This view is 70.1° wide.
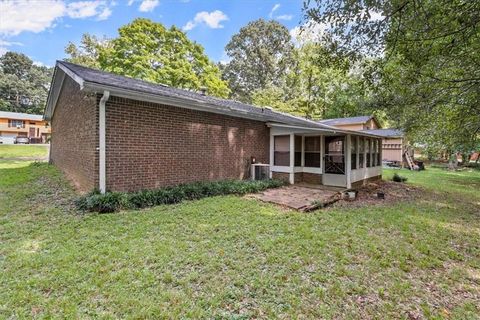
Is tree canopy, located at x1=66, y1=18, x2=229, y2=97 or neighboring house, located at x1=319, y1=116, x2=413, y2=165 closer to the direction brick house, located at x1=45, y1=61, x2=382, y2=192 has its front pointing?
the tree canopy

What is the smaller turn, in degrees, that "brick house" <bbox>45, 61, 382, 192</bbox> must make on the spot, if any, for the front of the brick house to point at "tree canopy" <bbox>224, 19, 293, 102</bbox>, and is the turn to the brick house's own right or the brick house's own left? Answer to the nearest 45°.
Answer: approximately 45° to the brick house's own right

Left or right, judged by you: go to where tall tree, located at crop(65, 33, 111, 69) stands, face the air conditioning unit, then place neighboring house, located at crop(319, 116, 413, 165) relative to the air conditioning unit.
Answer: left

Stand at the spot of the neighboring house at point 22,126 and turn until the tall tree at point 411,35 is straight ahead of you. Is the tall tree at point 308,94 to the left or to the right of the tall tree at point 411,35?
left

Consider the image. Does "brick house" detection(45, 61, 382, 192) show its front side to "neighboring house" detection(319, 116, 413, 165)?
no

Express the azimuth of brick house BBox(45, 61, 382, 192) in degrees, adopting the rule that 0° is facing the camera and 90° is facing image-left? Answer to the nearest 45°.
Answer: approximately 135°

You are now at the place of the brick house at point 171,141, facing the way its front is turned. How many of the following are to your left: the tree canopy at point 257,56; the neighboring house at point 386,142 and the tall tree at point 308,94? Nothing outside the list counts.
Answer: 0

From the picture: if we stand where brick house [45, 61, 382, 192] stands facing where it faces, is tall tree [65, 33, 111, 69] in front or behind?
in front

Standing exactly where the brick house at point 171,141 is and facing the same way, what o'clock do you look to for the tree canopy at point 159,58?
The tree canopy is roughly at 1 o'clock from the brick house.

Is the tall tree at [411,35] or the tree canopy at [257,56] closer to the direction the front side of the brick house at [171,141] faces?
the tree canopy

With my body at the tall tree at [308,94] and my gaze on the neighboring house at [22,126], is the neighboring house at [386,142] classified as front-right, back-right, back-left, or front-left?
back-left

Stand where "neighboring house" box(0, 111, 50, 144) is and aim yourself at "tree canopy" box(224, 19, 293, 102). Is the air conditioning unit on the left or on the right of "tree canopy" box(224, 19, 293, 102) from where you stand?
right
